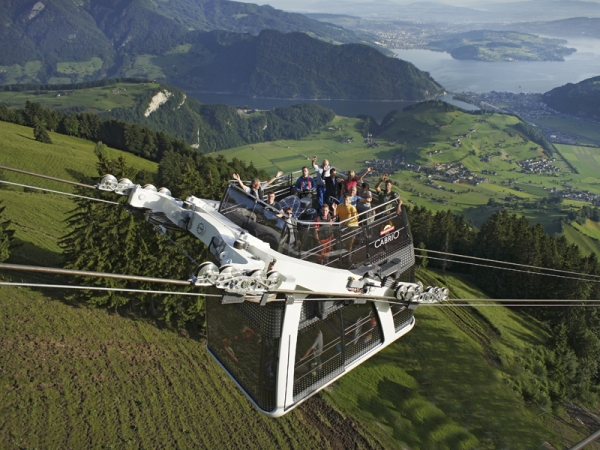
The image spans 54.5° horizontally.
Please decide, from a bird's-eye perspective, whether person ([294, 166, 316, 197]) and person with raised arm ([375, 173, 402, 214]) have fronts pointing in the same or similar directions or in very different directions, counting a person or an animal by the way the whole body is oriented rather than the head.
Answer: same or similar directions

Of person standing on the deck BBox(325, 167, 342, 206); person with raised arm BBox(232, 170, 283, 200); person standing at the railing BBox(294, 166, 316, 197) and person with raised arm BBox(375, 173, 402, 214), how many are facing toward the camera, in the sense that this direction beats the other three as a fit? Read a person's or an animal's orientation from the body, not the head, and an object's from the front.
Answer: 4

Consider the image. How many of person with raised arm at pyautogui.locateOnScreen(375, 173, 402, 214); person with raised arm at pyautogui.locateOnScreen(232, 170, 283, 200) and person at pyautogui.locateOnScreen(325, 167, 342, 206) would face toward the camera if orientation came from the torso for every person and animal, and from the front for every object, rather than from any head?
3

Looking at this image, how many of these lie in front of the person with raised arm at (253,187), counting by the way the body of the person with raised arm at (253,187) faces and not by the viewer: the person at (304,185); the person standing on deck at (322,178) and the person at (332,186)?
0

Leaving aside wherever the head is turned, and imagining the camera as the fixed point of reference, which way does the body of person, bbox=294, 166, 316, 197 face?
toward the camera

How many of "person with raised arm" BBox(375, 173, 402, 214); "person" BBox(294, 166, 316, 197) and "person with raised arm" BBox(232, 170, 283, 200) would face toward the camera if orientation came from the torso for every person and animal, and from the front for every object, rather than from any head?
3

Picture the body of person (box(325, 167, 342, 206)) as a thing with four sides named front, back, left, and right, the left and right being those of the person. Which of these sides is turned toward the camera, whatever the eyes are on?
front

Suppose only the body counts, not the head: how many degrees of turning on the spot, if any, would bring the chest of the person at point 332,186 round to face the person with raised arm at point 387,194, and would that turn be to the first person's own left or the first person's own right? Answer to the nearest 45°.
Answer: approximately 90° to the first person's own left

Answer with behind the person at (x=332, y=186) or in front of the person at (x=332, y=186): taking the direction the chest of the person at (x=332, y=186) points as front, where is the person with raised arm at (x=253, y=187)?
in front

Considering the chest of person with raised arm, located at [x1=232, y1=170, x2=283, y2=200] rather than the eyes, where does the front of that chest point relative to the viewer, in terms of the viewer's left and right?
facing the viewer
